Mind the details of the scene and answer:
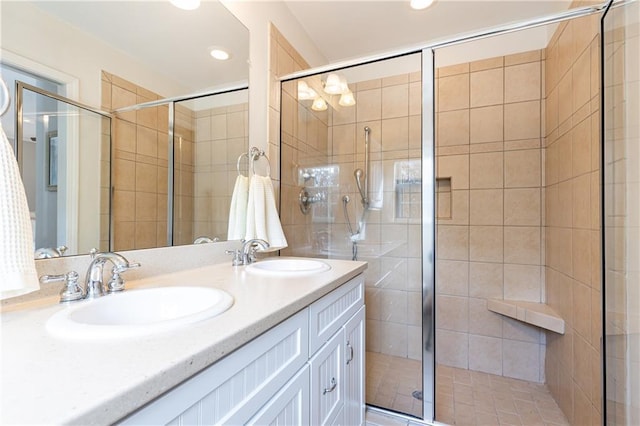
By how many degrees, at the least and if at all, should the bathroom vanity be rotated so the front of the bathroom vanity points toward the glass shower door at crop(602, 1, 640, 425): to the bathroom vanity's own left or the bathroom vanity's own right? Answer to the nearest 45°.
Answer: approximately 45° to the bathroom vanity's own left

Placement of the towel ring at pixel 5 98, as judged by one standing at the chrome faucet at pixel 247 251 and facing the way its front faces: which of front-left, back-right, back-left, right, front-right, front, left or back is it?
right

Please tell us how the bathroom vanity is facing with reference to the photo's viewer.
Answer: facing the viewer and to the right of the viewer

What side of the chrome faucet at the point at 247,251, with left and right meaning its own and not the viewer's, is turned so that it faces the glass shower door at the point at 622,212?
front

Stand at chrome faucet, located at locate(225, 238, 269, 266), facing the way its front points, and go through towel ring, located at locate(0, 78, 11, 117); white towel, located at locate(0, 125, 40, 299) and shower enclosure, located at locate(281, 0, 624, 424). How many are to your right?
2

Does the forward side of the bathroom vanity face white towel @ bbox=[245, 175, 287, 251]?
no

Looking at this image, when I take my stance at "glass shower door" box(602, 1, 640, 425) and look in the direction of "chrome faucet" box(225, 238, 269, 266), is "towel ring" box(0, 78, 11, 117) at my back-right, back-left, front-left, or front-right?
front-left

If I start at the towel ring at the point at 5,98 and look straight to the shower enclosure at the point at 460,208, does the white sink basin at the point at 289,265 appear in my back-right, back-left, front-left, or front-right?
front-left
